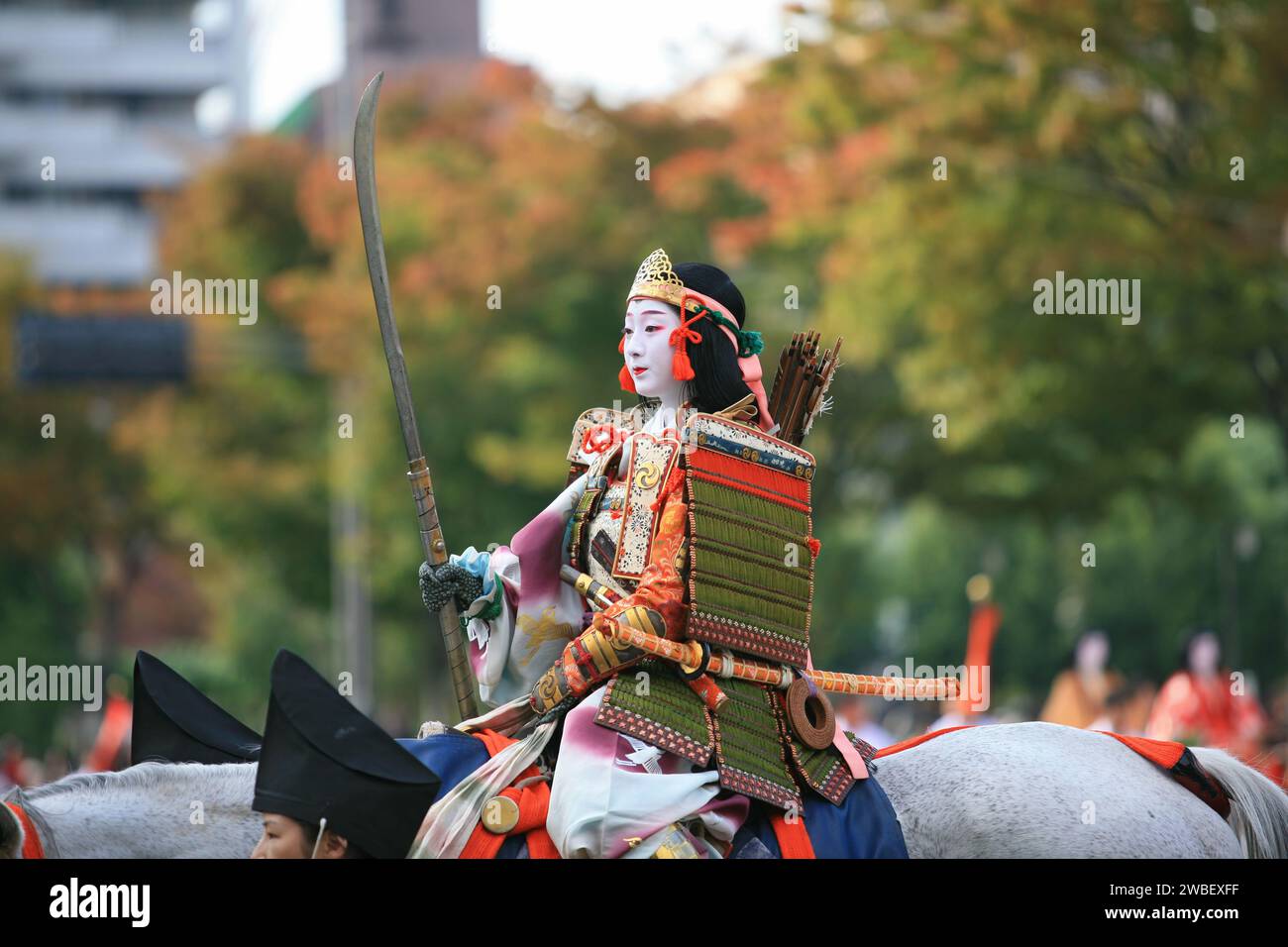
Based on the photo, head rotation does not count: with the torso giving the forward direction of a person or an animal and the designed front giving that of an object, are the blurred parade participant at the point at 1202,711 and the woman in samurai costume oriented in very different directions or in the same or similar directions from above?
same or similar directions

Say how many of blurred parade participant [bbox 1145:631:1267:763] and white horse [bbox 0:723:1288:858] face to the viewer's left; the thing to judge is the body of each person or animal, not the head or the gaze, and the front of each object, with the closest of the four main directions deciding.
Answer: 1

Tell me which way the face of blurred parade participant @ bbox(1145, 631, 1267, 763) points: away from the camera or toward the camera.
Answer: toward the camera

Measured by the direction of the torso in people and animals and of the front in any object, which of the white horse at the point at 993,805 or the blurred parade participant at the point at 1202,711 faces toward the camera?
the blurred parade participant

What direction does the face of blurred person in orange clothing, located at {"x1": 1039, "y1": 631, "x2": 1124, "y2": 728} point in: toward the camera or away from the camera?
toward the camera

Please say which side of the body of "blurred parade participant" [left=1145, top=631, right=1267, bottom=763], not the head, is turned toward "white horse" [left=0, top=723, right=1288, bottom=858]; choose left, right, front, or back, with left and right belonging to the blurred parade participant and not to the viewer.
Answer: front

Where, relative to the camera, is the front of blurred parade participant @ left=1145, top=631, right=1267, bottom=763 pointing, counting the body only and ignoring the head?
toward the camera

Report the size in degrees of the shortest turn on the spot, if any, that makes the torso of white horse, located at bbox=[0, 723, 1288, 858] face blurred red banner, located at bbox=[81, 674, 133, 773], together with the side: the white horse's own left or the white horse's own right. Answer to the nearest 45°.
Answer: approximately 45° to the white horse's own right

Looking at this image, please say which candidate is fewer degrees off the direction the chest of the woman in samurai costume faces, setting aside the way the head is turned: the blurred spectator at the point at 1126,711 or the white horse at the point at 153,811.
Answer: the white horse

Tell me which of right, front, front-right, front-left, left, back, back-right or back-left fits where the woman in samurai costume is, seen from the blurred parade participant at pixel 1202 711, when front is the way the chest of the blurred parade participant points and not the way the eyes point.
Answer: front

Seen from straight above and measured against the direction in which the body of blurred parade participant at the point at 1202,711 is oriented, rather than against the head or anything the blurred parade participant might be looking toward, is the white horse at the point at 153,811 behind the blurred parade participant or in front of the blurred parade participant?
in front

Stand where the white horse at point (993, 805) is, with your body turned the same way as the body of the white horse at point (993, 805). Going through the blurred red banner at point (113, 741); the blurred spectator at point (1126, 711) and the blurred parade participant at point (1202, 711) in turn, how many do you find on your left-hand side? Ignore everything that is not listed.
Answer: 0

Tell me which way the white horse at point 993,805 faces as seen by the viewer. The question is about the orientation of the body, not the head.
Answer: to the viewer's left
